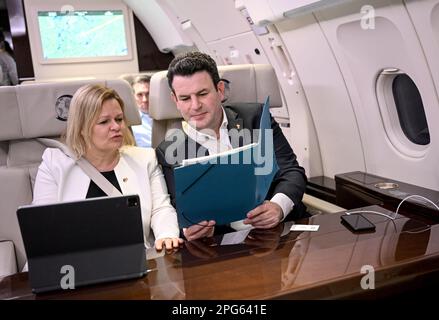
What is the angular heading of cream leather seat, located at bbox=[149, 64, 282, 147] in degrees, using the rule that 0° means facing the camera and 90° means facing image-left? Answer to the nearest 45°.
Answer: approximately 0°

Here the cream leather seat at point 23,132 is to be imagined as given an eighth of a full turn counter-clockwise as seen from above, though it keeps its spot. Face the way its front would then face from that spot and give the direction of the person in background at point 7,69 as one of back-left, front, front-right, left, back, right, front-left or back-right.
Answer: back-left

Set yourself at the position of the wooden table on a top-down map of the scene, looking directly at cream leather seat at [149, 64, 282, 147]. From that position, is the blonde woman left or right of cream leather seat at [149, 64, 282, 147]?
left

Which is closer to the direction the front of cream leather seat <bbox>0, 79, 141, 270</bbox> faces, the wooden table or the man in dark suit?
the wooden table

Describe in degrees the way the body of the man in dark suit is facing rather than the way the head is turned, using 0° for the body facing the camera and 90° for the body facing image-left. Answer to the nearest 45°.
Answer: approximately 0°

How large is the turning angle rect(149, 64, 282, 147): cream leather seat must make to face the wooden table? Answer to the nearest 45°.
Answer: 0° — it already faces it

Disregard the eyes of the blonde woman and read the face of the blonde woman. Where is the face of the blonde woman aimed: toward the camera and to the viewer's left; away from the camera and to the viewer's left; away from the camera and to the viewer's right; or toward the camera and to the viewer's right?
toward the camera and to the viewer's right
